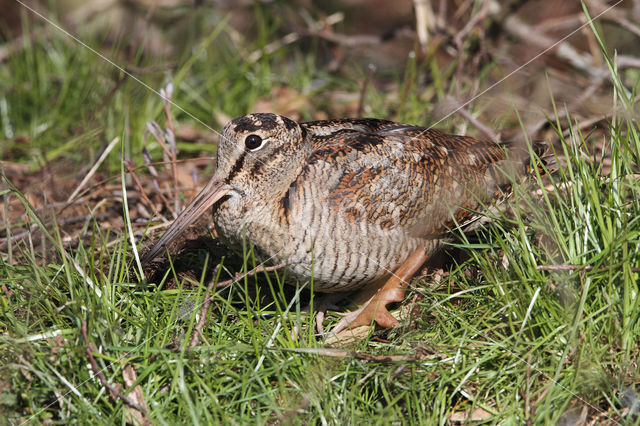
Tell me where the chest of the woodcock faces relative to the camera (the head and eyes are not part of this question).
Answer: to the viewer's left

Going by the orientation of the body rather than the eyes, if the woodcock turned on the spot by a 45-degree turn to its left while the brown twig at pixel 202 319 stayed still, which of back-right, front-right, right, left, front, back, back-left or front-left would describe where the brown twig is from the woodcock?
front

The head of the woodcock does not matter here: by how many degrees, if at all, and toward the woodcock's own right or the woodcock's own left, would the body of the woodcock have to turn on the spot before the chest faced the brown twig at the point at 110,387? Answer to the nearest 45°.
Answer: approximately 45° to the woodcock's own left
